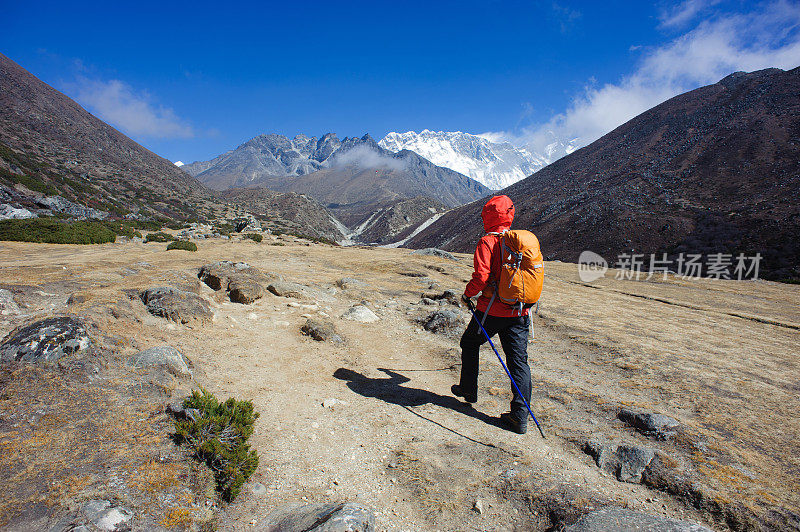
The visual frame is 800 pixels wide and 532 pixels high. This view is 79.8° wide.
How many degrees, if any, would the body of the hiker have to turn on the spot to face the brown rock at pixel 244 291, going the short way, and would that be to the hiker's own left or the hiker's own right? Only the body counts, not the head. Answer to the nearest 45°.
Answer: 0° — they already face it

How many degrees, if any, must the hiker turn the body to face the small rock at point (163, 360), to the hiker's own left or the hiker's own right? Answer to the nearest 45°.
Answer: approximately 45° to the hiker's own left

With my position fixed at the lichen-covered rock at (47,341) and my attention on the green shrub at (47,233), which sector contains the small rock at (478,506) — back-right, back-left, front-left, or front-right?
back-right

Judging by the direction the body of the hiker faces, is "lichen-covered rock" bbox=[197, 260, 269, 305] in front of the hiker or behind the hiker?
in front

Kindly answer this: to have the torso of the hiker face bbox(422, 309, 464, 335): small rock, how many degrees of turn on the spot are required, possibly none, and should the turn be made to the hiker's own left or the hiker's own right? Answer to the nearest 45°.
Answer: approximately 45° to the hiker's own right

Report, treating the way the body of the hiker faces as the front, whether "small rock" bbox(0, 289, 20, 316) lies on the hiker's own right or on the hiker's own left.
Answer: on the hiker's own left

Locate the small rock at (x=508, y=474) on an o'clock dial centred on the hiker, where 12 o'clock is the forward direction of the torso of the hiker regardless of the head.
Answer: The small rock is roughly at 7 o'clock from the hiker.

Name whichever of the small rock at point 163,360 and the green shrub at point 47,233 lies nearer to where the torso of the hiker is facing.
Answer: the green shrub

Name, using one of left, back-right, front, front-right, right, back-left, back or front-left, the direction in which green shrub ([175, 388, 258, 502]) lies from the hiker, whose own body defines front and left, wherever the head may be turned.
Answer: left

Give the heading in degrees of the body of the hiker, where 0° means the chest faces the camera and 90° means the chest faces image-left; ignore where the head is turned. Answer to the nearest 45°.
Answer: approximately 135°

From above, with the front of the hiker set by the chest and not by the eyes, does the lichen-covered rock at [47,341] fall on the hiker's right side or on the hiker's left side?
on the hiker's left side

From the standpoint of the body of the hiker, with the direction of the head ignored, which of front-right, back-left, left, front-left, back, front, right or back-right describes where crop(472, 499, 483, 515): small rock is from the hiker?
back-left

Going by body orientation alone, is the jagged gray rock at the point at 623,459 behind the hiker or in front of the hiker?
behind
